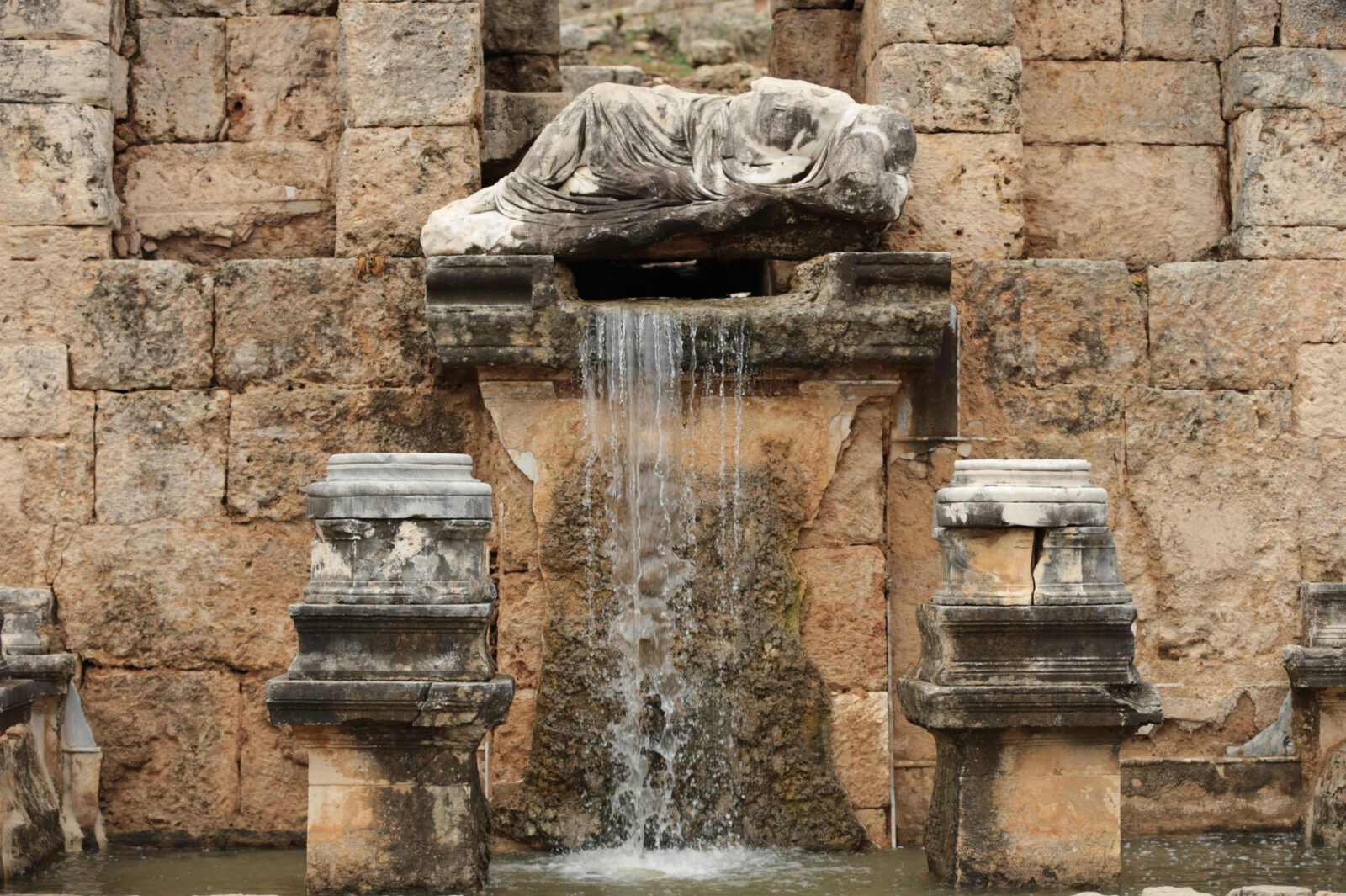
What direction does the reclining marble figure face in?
toward the camera

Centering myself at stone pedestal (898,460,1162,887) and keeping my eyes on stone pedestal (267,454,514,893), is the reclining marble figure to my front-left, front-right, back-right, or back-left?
front-right

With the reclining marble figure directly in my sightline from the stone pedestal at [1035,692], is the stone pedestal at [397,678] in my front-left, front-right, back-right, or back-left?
front-left
